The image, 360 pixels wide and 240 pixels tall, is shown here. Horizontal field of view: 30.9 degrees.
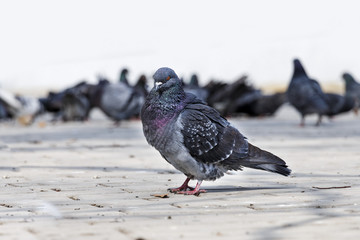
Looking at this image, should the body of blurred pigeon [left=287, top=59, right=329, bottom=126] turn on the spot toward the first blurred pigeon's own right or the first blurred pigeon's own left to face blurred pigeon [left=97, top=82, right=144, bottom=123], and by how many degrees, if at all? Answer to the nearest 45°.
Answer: approximately 45° to the first blurred pigeon's own right

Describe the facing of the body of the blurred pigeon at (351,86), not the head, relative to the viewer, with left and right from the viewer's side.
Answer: facing to the left of the viewer

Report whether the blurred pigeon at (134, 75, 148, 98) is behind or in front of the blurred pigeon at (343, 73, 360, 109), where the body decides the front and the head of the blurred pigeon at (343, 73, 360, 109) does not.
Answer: in front

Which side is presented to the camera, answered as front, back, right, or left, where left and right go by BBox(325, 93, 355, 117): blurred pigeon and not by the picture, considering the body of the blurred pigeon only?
right

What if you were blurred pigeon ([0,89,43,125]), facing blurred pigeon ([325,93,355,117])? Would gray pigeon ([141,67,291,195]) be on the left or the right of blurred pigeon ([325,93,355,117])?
right
